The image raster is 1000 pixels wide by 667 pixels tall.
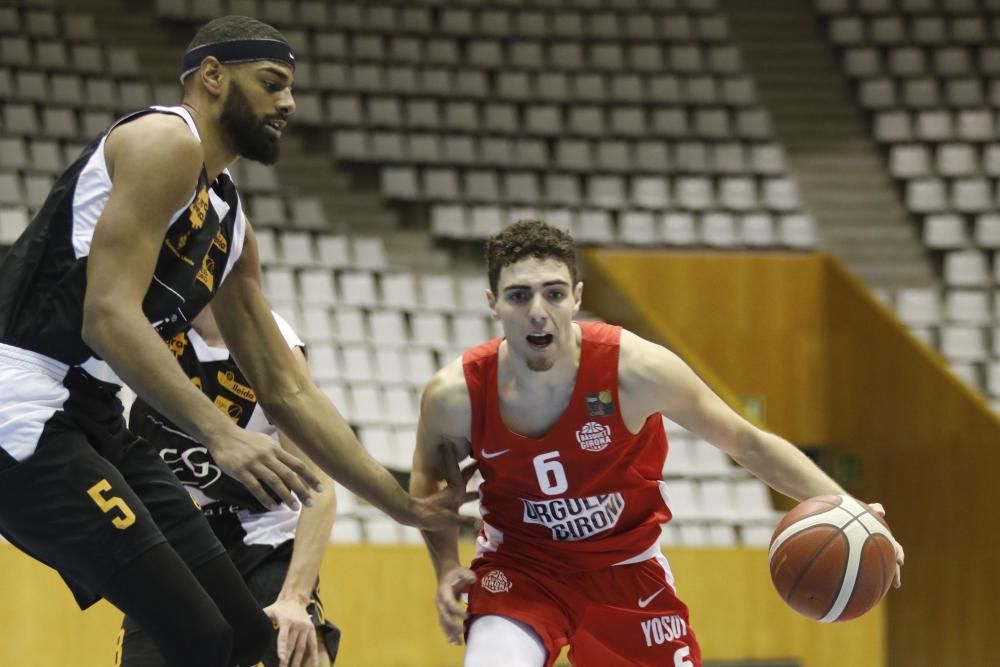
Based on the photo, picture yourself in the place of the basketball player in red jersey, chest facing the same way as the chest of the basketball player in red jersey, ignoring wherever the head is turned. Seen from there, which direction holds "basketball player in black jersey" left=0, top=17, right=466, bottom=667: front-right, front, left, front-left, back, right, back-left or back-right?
front-right

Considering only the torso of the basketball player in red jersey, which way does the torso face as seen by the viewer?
toward the camera

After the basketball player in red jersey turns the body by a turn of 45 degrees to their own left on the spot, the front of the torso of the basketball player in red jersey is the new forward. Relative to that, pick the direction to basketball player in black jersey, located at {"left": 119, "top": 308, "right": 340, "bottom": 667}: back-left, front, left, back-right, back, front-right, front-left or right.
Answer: back-right

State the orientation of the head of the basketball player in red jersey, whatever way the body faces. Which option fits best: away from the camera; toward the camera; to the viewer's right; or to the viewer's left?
toward the camera
